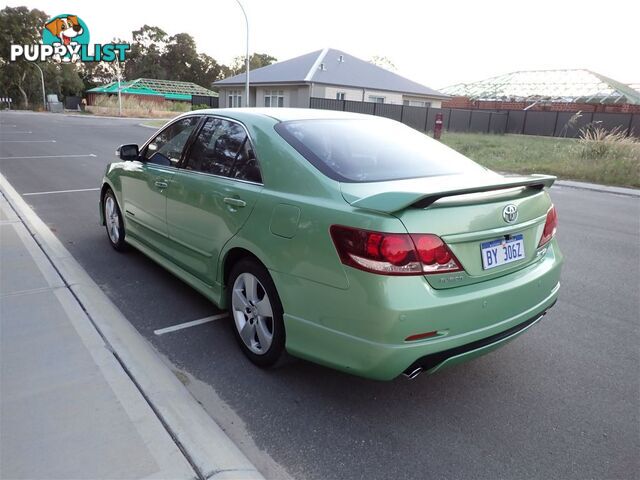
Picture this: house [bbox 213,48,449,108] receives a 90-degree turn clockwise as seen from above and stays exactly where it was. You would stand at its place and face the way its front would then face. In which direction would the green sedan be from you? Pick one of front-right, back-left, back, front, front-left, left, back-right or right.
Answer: back-left

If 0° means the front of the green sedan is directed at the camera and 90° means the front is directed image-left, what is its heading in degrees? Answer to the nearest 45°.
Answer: approximately 135°

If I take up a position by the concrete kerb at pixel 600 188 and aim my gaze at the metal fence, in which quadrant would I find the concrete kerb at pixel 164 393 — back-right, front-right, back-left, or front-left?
back-left

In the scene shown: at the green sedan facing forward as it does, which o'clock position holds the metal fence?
The metal fence is roughly at 2 o'clock from the green sedan.

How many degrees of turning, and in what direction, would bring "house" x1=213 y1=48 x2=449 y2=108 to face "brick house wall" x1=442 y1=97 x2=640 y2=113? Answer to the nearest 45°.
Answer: approximately 135° to its left

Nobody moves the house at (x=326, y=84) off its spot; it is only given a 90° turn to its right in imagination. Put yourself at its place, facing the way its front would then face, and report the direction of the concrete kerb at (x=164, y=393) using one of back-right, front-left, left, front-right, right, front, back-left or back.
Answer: back-left

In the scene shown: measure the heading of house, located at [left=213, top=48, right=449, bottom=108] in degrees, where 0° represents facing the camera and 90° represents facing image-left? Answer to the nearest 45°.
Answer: approximately 45°

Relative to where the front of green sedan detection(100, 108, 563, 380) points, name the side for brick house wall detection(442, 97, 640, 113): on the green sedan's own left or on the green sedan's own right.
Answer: on the green sedan's own right
